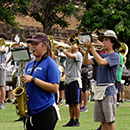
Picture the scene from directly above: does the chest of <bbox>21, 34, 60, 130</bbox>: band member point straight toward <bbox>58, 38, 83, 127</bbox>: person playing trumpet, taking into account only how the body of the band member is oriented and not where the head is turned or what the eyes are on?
no

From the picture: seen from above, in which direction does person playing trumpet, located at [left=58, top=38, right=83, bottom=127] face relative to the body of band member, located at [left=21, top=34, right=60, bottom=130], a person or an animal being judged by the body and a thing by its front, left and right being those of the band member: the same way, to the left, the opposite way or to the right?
the same way

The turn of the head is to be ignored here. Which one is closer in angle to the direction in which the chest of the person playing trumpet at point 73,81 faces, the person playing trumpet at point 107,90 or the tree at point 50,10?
the person playing trumpet

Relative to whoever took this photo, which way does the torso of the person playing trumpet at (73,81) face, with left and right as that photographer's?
facing the viewer and to the left of the viewer

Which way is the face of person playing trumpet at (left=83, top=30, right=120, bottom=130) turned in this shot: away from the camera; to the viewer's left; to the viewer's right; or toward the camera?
to the viewer's left

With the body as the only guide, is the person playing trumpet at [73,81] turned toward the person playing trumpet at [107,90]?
no

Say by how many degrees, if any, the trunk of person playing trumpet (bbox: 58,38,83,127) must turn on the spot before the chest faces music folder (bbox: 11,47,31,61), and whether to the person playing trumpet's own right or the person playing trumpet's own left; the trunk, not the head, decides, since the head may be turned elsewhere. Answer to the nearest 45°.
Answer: approximately 45° to the person playing trumpet's own left

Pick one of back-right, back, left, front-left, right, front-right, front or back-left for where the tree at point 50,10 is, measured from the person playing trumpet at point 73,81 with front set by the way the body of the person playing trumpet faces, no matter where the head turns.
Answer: back-right
